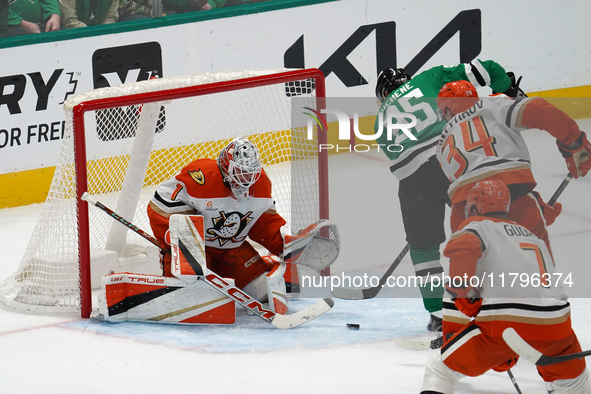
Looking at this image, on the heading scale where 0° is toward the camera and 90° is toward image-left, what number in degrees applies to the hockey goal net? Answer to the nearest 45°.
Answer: approximately 315°
